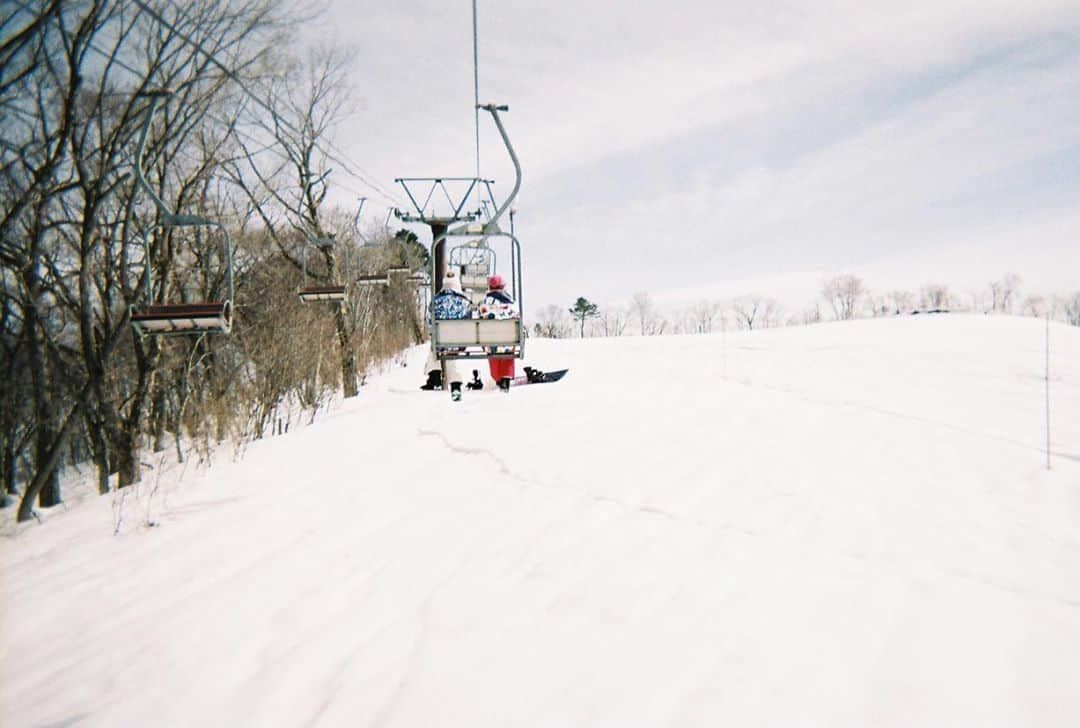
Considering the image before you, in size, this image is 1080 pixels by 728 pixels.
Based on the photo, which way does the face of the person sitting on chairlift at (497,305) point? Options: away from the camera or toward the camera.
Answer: away from the camera

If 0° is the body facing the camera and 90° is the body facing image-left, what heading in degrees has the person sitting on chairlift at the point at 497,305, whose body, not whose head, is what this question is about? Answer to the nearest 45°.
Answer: approximately 180°
